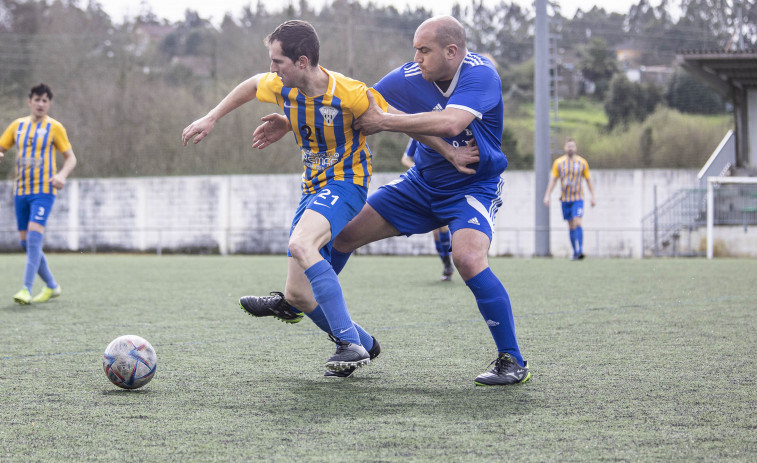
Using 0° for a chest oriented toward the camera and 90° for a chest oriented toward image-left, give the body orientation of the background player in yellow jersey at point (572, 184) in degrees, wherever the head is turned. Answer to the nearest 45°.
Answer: approximately 0°

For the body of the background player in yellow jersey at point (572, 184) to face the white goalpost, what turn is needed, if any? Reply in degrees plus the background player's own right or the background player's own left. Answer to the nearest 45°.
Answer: approximately 135° to the background player's own left

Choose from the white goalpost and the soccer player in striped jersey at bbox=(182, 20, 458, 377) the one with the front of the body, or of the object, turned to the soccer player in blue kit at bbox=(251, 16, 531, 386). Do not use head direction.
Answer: the white goalpost

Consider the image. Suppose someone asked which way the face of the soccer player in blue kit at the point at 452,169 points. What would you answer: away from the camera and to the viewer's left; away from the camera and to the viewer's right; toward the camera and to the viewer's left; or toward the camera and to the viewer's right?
toward the camera and to the viewer's left

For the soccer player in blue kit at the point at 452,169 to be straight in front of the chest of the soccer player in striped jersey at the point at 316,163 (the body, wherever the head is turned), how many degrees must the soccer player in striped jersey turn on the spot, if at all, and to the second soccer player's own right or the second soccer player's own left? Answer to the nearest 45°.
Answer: approximately 135° to the second soccer player's own left

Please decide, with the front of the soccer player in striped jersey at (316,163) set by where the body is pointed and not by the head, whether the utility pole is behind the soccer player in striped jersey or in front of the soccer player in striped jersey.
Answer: behind

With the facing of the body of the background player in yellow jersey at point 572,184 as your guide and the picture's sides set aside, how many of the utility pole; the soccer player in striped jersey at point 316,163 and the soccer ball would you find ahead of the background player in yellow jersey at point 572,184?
2

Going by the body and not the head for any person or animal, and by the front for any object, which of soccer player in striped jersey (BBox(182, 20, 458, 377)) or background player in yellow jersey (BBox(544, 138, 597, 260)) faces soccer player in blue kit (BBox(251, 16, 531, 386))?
the background player in yellow jersey

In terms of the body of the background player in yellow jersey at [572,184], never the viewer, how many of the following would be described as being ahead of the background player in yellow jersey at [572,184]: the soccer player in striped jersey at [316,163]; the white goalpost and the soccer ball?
2

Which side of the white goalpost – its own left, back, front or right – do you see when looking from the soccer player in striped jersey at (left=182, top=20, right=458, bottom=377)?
front

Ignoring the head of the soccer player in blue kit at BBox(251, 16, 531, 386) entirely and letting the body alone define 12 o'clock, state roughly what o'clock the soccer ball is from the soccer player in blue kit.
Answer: The soccer ball is roughly at 1 o'clock from the soccer player in blue kit.

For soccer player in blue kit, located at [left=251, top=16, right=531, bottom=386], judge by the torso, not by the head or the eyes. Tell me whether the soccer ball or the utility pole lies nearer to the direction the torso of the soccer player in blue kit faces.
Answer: the soccer ball

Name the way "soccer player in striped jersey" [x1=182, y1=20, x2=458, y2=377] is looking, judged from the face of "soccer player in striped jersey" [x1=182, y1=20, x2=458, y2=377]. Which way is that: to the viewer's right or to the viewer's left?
to the viewer's left

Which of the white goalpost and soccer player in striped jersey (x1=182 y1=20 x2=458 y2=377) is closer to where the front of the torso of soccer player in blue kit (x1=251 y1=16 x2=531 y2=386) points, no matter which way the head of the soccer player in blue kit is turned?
the soccer player in striped jersey
